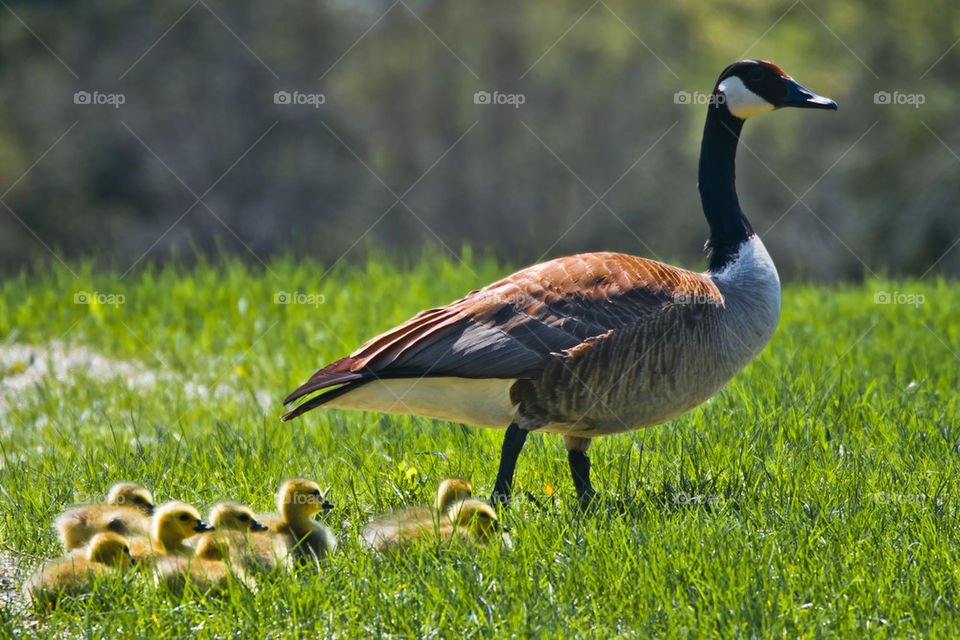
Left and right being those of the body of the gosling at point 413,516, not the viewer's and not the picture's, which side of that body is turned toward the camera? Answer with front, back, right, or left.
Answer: right

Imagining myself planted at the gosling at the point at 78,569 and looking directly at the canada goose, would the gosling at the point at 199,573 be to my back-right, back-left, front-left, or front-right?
front-right

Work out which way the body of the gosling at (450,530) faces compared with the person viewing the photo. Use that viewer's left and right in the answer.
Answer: facing to the right of the viewer

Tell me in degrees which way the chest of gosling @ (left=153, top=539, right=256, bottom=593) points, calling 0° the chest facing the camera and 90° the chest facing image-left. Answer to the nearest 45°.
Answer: approximately 270°

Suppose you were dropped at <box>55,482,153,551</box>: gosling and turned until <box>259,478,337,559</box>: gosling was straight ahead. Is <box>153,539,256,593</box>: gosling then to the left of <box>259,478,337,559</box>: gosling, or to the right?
right

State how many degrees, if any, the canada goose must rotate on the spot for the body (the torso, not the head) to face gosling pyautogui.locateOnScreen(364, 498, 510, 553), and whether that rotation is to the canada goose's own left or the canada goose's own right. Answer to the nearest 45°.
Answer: approximately 135° to the canada goose's own right

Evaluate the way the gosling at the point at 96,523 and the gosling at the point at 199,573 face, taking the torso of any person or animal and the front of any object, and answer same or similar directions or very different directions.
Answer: same or similar directions

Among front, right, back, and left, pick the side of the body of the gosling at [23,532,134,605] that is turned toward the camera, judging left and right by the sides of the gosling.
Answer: right

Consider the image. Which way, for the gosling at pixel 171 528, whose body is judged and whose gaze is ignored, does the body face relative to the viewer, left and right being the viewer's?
facing to the right of the viewer

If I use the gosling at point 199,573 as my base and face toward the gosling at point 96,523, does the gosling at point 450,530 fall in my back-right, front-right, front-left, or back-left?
back-right

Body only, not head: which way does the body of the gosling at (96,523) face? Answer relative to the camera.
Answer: to the viewer's right

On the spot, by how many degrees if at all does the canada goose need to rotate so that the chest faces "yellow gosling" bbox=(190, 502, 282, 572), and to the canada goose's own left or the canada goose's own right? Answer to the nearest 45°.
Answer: approximately 135° to the canada goose's own right

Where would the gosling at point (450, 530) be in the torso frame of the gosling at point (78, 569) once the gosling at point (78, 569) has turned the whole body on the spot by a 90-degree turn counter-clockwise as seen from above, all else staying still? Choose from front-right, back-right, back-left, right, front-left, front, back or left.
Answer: right

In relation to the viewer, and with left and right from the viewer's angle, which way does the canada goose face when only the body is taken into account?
facing to the right of the viewer

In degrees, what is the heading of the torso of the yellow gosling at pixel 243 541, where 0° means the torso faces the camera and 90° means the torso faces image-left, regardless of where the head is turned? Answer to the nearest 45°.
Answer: approximately 270°

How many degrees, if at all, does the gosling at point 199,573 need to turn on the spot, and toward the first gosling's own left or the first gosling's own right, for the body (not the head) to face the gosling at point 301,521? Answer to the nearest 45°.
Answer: approximately 45° to the first gosling's own left

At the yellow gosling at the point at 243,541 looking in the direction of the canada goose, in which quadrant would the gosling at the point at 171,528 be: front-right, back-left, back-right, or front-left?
back-left
